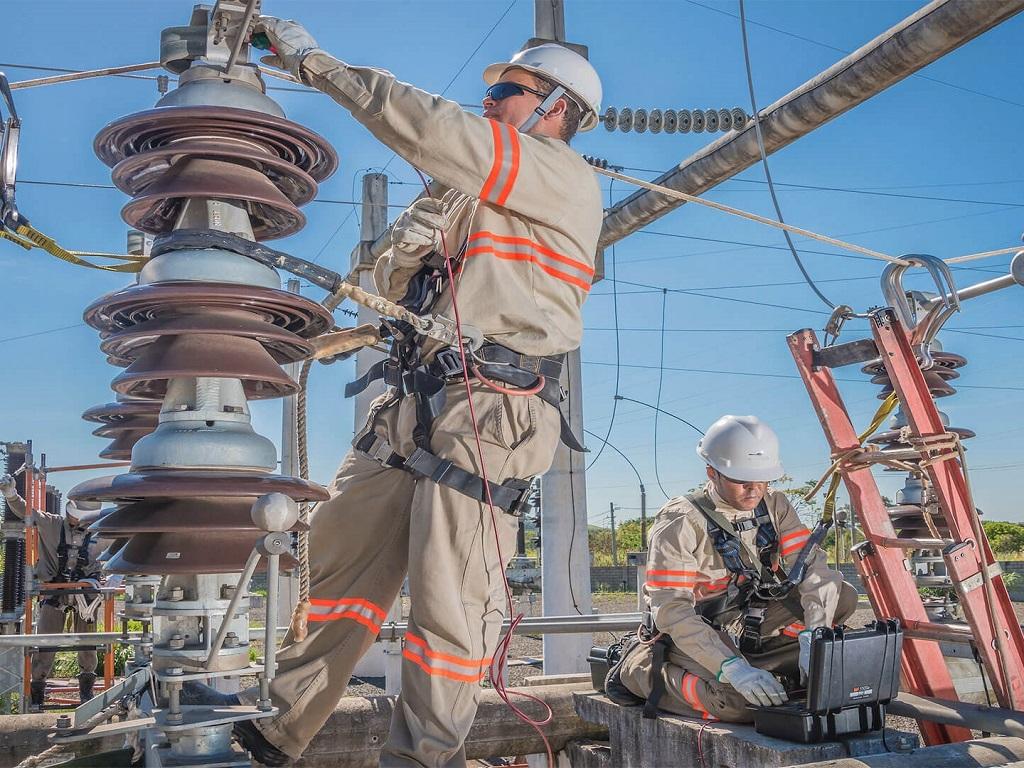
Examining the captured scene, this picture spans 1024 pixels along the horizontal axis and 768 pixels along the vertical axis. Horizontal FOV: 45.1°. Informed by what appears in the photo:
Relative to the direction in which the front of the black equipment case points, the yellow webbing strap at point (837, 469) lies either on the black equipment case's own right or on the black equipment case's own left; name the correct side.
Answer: on the black equipment case's own right

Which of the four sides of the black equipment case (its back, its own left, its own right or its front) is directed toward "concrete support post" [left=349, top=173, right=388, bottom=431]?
front

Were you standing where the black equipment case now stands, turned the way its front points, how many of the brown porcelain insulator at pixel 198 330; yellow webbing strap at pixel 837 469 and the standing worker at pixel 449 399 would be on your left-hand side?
2

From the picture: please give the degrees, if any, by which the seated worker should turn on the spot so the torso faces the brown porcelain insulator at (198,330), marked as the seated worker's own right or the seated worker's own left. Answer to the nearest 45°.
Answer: approximately 90° to the seated worker's own right

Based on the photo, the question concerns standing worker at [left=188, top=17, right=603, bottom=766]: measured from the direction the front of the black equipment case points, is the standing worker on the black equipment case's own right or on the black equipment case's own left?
on the black equipment case's own left

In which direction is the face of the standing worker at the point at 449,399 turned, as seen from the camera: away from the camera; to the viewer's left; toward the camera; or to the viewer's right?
to the viewer's left

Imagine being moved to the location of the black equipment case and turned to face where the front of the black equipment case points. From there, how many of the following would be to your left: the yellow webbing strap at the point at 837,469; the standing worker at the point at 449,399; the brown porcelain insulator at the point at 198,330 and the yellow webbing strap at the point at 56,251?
3

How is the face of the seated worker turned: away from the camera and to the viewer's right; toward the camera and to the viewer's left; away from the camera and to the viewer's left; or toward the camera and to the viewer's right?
toward the camera and to the viewer's right

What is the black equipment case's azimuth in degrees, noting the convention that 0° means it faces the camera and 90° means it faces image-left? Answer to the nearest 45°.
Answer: approximately 135°

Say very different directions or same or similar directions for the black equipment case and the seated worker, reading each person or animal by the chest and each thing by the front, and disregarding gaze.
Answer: very different directions
